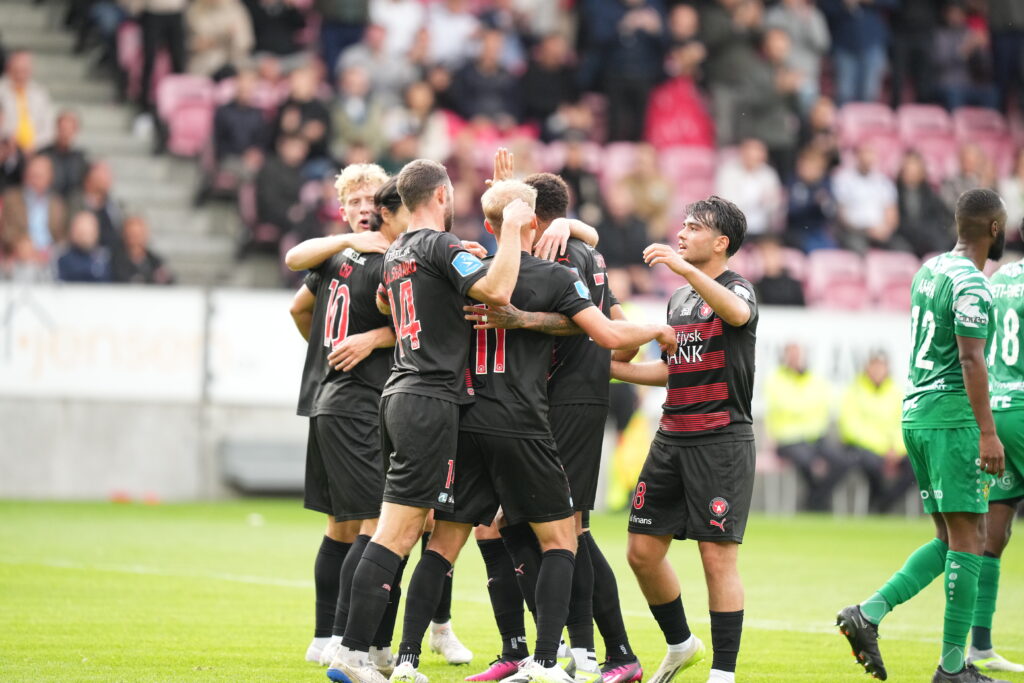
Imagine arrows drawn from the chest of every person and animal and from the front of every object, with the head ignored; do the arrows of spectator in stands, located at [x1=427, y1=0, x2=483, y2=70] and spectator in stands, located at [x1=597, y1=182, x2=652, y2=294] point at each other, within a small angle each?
no

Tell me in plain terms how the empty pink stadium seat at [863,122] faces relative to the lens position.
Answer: facing the viewer

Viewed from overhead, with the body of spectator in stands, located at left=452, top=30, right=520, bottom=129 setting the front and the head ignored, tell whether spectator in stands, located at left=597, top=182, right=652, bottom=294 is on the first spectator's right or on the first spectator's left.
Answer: on the first spectator's left

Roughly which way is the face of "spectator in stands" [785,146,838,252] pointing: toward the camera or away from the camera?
toward the camera

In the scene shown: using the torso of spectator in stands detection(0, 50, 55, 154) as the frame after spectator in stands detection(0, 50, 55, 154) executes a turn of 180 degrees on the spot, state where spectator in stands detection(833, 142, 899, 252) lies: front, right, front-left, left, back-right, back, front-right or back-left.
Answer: right

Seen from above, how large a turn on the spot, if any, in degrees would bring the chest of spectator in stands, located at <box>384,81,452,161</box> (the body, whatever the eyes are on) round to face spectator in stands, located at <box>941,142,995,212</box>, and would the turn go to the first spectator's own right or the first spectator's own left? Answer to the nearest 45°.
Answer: approximately 90° to the first spectator's own left

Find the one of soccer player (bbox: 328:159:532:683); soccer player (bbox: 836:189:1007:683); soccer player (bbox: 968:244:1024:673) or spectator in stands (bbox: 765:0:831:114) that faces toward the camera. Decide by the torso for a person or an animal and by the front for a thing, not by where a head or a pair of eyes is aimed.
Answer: the spectator in stands

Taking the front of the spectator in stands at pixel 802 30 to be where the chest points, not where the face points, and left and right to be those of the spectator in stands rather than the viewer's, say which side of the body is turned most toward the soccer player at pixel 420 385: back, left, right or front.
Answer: front

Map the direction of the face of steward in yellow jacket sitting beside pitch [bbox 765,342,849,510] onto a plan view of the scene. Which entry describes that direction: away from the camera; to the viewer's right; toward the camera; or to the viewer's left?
toward the camera

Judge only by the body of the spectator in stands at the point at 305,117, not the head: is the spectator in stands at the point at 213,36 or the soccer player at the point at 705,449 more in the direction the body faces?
the soccer player

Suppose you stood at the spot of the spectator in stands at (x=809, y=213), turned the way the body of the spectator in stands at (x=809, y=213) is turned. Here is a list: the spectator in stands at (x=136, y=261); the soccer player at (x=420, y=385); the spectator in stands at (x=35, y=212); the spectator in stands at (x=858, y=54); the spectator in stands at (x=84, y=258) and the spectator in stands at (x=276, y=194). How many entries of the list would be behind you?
1

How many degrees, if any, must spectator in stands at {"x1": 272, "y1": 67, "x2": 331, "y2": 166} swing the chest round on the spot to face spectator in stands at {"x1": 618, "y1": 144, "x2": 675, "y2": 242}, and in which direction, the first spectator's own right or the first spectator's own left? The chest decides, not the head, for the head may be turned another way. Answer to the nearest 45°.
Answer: approximately 90° to the first spectator's own left

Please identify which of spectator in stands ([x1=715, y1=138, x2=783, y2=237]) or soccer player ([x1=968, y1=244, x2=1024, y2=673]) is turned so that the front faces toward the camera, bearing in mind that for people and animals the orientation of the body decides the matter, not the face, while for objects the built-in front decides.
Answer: the spectator in stands

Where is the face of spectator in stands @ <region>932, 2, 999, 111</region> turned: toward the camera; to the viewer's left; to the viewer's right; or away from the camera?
toward the camera

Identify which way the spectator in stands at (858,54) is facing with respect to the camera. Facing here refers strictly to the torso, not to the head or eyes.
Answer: toward the camera

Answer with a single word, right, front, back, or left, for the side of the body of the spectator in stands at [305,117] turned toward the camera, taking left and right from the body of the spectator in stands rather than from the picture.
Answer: front

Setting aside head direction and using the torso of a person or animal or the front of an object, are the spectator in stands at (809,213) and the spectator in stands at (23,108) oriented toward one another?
no

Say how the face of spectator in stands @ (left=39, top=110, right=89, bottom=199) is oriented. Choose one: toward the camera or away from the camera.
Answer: toward the camera

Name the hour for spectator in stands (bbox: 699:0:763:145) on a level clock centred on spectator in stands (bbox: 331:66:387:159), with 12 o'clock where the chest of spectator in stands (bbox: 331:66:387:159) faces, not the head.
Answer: spectator in stands (bbox: 699:0:763:145) is roughly at 8 o'clock from spectator in stands (bbox: 331:66:387:159).

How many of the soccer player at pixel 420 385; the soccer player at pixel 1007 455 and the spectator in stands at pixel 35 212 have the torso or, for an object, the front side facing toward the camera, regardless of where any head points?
1
